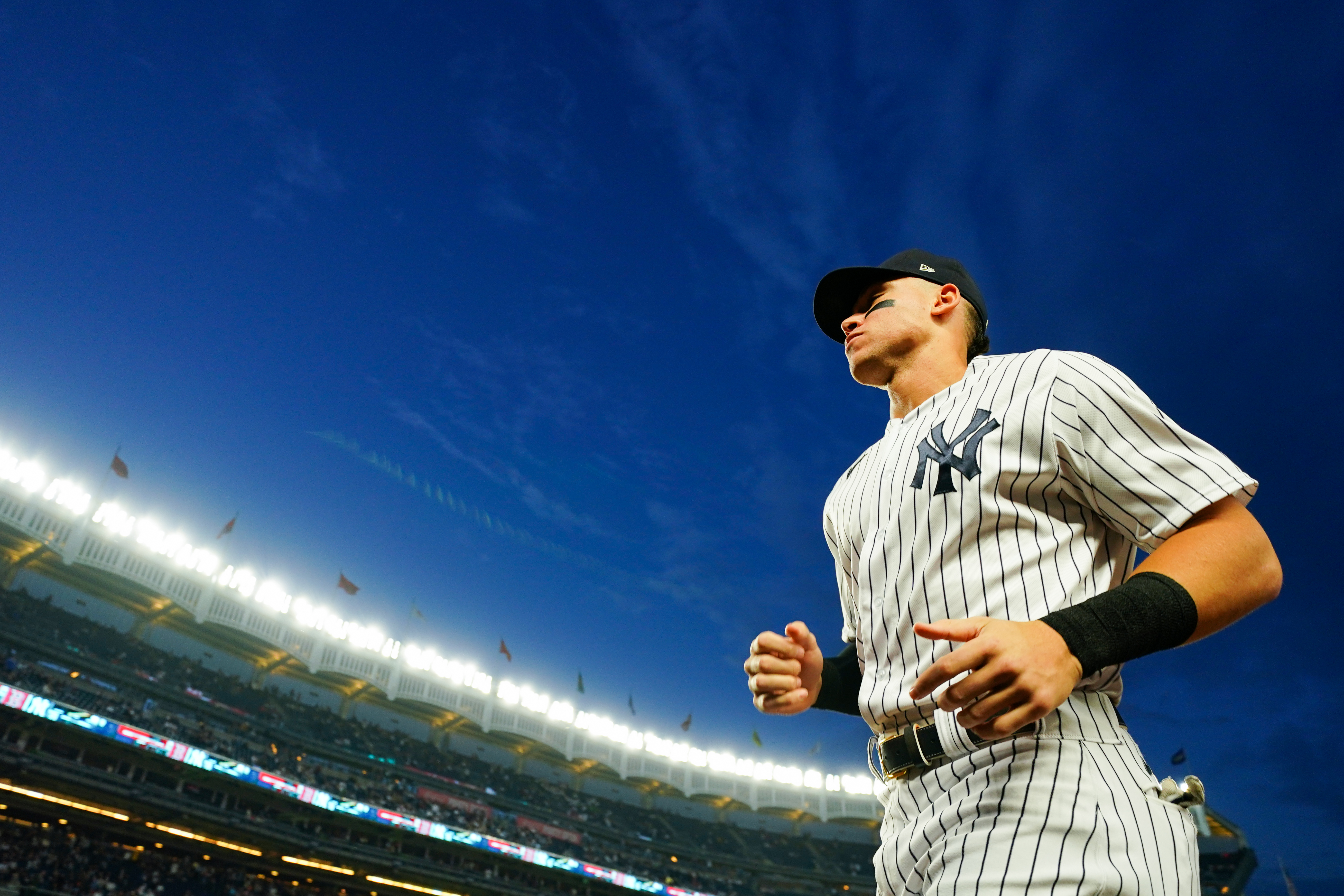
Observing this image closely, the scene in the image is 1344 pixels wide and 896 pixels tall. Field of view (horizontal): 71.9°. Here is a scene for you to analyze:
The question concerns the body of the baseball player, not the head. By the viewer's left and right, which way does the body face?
facing the viewer and to the left of the viewer

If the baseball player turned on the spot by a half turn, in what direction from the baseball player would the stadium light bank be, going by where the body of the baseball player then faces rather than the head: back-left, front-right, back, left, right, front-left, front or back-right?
left

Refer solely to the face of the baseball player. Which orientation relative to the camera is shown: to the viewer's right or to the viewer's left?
to the viewer's left
